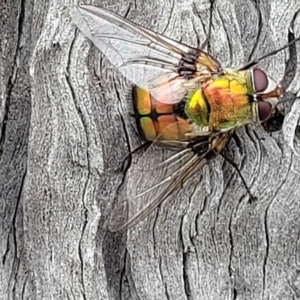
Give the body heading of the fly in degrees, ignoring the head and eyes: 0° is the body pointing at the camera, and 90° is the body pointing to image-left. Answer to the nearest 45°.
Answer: approximately 270°
